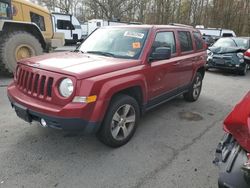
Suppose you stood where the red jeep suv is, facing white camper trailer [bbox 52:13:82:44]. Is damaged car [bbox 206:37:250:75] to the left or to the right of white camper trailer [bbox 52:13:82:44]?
right

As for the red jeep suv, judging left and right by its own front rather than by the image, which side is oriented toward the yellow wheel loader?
right

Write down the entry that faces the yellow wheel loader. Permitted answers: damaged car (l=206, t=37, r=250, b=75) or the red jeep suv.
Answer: the damaged car

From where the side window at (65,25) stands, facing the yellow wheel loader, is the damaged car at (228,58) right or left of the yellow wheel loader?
left

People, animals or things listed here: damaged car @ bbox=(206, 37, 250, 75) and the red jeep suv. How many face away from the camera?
0

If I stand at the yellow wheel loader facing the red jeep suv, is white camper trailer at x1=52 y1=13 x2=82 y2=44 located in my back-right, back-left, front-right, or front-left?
back-left

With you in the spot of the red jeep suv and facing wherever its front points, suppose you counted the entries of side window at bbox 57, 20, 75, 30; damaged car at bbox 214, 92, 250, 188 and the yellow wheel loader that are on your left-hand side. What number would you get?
1

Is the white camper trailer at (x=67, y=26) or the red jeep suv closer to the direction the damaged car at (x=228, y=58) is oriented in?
the red jeep suv

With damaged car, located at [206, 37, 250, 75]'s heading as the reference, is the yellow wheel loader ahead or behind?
ahead

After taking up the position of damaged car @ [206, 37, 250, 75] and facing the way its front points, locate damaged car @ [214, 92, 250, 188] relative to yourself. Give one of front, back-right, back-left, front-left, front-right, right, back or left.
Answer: front-left

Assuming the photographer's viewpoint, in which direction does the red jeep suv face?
facing the viewer and to the left of the viewer

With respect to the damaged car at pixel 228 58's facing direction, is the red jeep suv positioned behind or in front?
in front

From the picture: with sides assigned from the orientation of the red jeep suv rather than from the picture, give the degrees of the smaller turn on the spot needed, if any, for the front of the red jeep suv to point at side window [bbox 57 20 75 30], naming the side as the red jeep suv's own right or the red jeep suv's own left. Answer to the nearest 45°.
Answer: approximately 135° to the red jeep suv's own right

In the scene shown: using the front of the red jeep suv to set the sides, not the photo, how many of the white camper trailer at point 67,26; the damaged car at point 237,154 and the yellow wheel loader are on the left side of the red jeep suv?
1

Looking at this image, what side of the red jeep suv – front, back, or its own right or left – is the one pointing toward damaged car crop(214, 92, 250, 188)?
left

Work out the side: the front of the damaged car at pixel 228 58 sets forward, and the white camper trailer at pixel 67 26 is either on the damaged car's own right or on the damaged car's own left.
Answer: on the damaged car's own right
